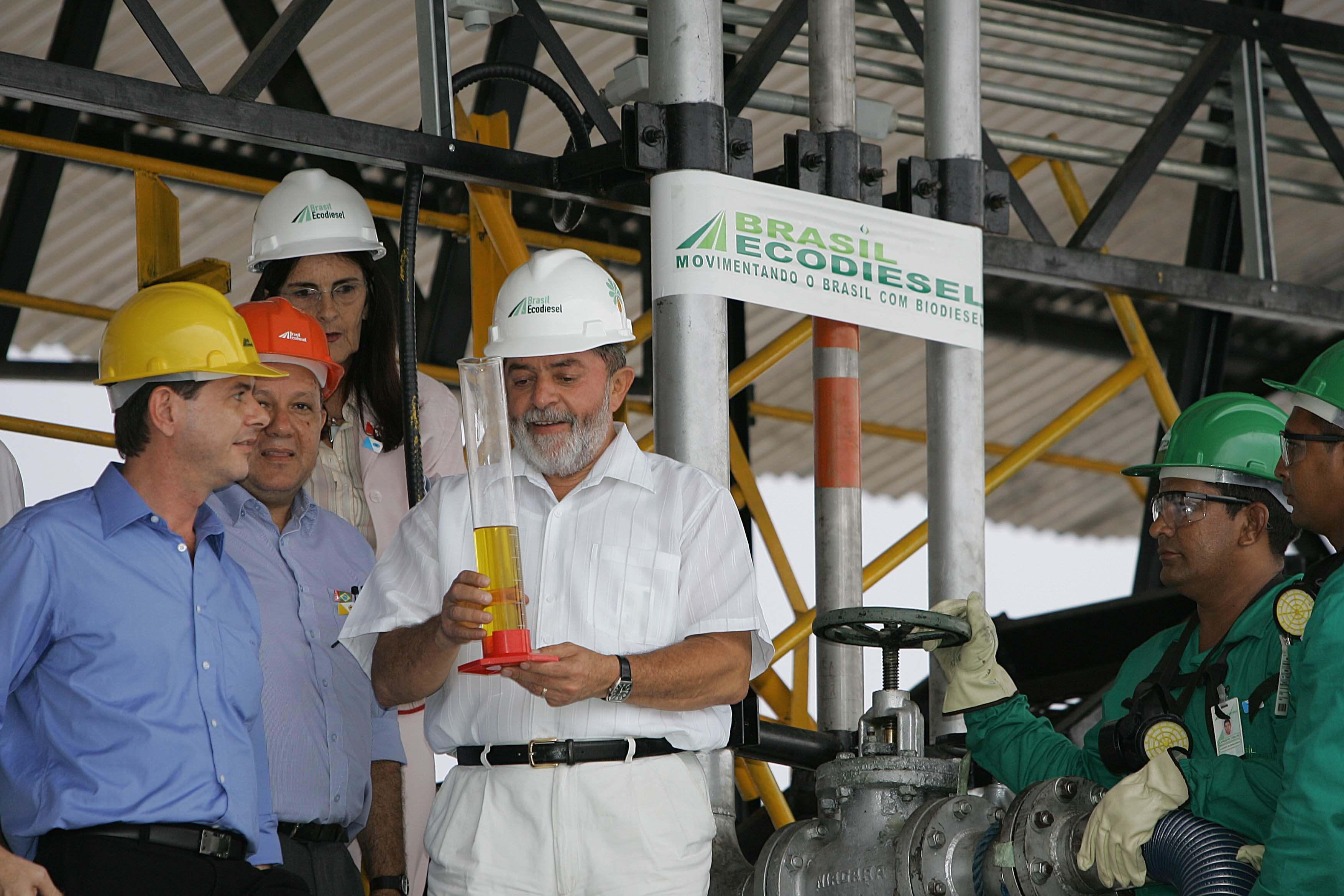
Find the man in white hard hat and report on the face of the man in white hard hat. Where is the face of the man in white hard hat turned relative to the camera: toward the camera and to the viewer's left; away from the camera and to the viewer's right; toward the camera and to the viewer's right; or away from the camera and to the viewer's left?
toward the camera and to the viewer's left

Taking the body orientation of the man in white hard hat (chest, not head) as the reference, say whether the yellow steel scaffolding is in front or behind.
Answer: behind

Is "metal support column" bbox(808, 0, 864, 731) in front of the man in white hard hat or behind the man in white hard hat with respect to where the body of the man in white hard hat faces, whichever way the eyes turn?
behind

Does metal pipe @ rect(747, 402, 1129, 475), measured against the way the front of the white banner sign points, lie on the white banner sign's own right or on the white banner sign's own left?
on the white banner sign's own left

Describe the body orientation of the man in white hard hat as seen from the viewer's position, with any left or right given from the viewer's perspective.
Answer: facing the viewer

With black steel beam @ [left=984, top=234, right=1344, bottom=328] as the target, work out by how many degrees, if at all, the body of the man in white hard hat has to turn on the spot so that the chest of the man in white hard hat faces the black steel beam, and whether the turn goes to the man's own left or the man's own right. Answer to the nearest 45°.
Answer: approximately 135° to the man's own left

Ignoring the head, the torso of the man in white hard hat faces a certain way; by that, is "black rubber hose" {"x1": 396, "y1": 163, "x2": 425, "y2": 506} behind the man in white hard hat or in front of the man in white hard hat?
behind

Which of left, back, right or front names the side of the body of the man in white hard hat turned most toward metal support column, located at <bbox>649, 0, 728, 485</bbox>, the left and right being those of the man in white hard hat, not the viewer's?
back

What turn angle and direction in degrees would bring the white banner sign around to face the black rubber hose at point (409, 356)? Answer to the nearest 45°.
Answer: approximately 135° to its right

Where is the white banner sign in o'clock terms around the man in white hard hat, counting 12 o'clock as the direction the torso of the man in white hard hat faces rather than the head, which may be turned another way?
The white banner sign is roughly at 7 o'clock from the man in white hard hat.

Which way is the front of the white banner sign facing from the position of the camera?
facing the viewer and to the right of the viewer

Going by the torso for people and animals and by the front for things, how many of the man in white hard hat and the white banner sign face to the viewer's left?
0
